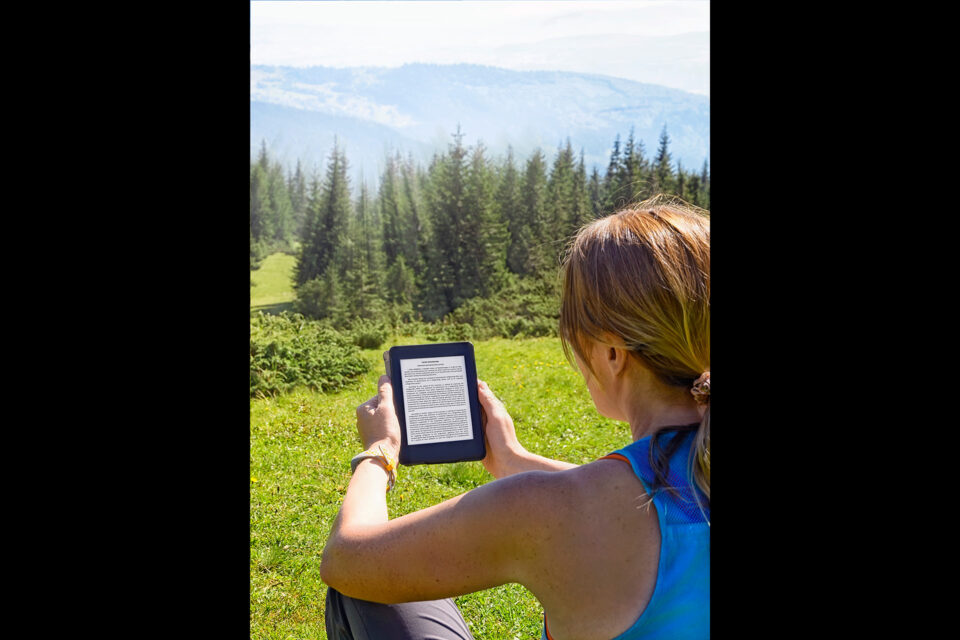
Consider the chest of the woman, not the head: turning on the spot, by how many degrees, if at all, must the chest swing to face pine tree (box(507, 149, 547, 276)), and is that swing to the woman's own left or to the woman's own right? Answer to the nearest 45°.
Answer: approximately 45° to the woman's own right

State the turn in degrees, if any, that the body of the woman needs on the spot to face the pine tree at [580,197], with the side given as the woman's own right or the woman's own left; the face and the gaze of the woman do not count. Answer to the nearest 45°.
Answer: approximately 45° to the woman's own right

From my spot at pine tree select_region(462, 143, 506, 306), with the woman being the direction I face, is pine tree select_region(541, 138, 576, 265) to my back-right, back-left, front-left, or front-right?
back-left

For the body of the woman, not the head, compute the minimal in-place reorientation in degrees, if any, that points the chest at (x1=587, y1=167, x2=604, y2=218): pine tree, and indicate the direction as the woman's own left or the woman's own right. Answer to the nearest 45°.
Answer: approximately 45° to the woman's own right

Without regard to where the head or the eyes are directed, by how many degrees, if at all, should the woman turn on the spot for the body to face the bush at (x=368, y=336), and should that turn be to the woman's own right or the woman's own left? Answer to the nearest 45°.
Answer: approximately 45° to the woman's own right

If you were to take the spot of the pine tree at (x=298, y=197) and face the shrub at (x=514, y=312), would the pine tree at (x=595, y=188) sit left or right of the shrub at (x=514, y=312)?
left

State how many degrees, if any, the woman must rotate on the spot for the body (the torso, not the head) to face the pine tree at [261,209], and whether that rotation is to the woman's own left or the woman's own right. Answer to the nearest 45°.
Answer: approximately 45° to the woman's own right

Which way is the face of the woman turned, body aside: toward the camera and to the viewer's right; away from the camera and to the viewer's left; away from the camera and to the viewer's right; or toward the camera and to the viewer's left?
away from the camera and to the viewer's left

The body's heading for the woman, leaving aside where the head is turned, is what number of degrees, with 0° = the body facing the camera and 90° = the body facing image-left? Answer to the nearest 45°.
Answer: approximately 135°
